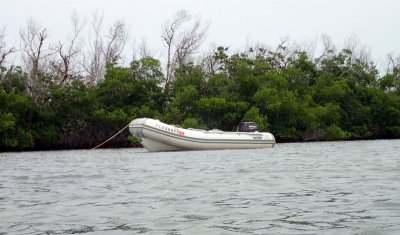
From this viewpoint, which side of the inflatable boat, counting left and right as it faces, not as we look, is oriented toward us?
left
